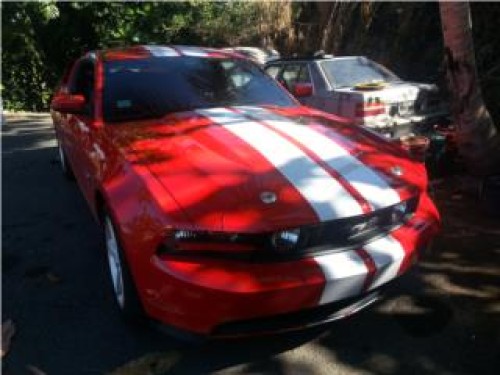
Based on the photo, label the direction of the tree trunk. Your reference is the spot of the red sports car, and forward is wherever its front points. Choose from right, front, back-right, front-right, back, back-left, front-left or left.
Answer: left

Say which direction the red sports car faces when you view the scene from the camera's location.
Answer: facing the viewer and to the right of the viewer
